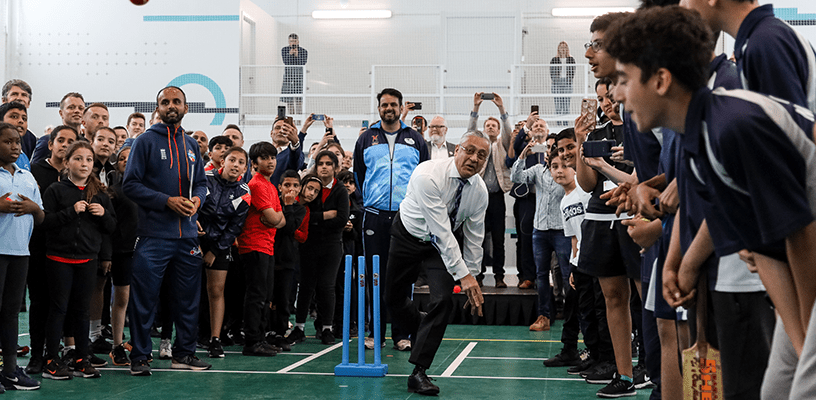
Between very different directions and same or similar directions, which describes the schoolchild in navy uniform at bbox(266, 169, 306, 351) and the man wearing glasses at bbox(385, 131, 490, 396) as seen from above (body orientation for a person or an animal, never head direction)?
same or similar directions

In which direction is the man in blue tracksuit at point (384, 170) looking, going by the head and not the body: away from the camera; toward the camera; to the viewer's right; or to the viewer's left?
toward the camera

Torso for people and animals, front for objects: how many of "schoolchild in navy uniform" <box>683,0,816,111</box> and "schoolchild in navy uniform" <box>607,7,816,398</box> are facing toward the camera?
0

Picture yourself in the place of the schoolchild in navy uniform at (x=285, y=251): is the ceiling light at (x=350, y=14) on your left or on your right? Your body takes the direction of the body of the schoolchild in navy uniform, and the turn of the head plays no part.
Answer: on your left

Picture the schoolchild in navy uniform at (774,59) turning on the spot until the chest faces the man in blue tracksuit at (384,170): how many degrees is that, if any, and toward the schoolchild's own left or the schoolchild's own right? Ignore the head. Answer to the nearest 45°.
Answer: approximately 45° to the schoolchild's own right

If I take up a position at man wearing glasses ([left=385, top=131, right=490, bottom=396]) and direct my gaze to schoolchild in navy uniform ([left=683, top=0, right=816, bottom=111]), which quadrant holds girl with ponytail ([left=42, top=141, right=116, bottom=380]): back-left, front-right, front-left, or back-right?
back-right

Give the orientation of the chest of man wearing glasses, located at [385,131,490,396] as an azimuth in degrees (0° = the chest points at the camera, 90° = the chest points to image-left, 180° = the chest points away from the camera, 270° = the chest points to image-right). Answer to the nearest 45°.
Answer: approximately 315°

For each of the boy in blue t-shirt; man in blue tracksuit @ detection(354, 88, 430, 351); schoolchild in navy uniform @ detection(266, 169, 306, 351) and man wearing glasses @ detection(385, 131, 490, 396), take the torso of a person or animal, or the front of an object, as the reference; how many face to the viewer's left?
0

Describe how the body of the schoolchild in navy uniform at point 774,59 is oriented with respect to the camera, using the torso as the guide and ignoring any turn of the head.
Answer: to the viewer's left

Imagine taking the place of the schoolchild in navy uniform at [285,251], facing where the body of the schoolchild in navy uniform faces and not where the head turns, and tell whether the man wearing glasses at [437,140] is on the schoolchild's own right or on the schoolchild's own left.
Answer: on the schoolchild's own left

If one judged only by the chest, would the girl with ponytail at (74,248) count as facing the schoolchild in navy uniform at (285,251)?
no

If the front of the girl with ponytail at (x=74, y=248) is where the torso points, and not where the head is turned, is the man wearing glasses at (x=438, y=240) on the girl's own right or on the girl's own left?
on the girl's own left

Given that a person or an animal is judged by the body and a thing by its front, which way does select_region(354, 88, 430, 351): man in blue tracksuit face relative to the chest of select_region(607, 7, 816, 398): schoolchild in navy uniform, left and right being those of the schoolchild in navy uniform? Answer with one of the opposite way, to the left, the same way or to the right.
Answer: to the left

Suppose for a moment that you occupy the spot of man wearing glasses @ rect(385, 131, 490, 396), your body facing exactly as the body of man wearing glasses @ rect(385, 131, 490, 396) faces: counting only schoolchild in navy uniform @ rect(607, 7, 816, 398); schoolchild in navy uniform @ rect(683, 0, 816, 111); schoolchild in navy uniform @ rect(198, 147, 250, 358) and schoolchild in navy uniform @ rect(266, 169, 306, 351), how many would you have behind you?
2

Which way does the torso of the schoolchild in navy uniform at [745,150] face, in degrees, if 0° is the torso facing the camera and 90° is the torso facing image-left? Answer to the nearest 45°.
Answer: approximately 90°

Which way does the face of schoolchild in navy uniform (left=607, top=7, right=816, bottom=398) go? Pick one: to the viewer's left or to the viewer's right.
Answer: to the viewer's left

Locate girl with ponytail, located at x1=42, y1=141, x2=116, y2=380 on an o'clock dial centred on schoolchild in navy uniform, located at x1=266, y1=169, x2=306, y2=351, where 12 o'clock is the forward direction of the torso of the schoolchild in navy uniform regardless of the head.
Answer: The girl with ponytail is roughly at 3 o'clock from the schoolchild in navy uniform.
